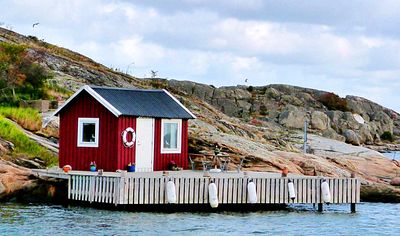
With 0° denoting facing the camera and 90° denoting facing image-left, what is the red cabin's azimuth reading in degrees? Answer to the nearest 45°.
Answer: approximately 315°

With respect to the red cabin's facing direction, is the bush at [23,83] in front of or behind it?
behind

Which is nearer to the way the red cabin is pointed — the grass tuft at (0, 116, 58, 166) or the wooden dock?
the wooden dock

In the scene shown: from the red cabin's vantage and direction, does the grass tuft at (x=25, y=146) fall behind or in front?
behind
